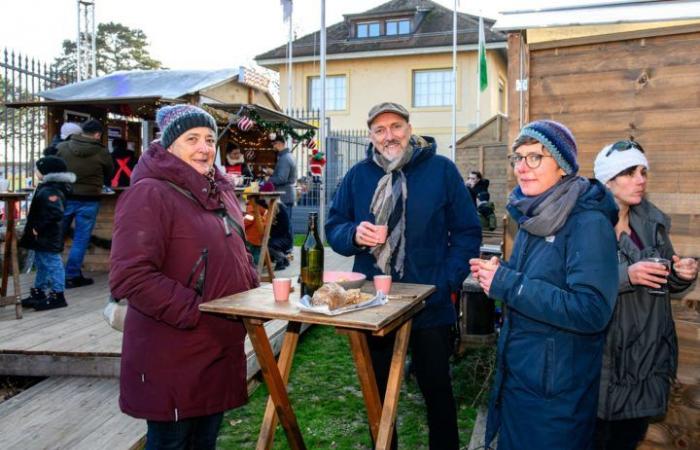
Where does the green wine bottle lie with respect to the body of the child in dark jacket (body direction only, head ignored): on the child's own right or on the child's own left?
on the child's own left

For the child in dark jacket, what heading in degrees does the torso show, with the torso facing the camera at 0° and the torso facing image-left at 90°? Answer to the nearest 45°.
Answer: approximately 90°

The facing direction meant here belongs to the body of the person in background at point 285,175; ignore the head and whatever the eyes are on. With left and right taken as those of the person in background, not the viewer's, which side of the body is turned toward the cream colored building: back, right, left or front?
right

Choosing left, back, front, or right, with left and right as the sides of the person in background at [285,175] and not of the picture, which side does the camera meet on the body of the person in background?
left

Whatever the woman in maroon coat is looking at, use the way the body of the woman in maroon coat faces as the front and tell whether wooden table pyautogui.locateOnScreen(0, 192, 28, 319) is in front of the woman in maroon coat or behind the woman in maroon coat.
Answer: behind

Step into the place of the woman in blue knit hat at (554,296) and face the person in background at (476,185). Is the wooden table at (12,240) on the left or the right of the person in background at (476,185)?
left

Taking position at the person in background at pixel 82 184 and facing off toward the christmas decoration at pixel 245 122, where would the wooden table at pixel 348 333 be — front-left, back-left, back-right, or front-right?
back-right
